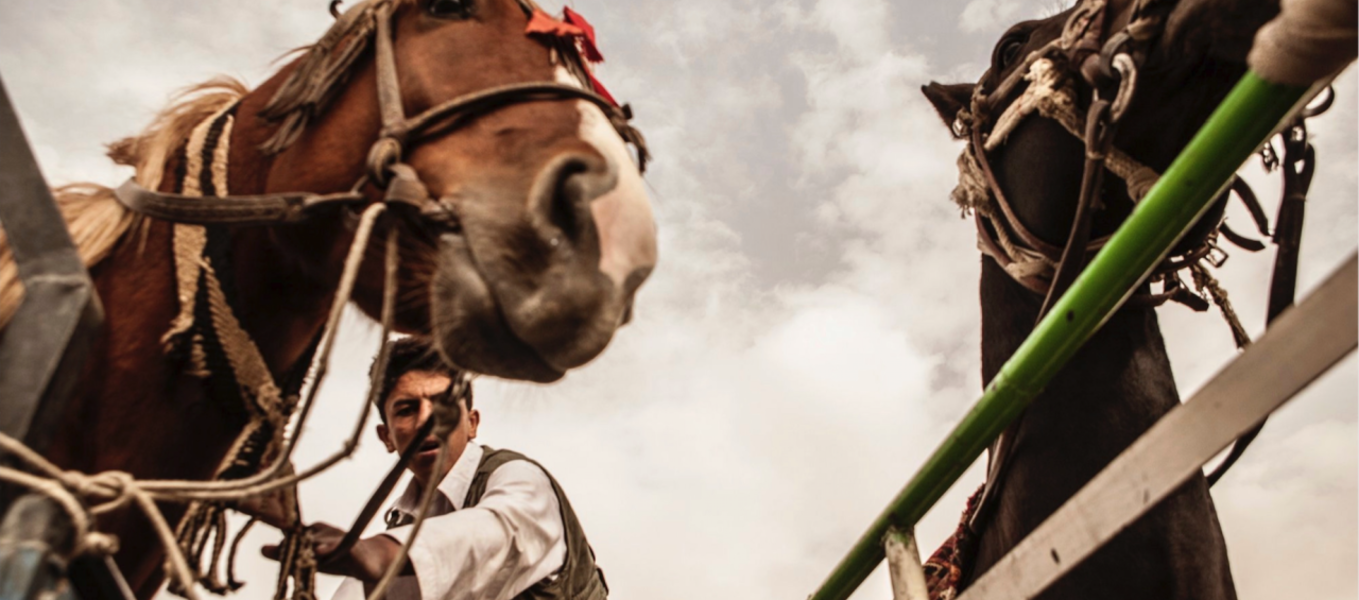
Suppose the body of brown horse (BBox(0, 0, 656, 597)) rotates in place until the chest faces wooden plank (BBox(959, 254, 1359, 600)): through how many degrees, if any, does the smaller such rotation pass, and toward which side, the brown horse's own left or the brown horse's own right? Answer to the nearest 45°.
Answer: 0° — it already faces it

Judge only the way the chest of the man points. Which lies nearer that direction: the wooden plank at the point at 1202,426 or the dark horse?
the wooden plank

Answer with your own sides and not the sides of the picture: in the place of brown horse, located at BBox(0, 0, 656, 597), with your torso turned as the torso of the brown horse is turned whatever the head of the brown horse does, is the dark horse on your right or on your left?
on your left

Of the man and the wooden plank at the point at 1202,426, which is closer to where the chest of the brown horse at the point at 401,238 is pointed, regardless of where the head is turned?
the wooden plank

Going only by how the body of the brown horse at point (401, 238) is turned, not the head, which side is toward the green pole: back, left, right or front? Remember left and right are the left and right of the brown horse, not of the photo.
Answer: front

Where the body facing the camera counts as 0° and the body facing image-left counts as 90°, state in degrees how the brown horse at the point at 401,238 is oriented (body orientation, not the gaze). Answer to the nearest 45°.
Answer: approximately 315°

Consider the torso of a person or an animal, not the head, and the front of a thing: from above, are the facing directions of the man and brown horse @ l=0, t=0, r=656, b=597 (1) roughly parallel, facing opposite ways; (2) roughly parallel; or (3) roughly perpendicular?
roughly perpendicular

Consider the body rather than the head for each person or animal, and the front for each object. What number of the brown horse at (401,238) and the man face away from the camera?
0
